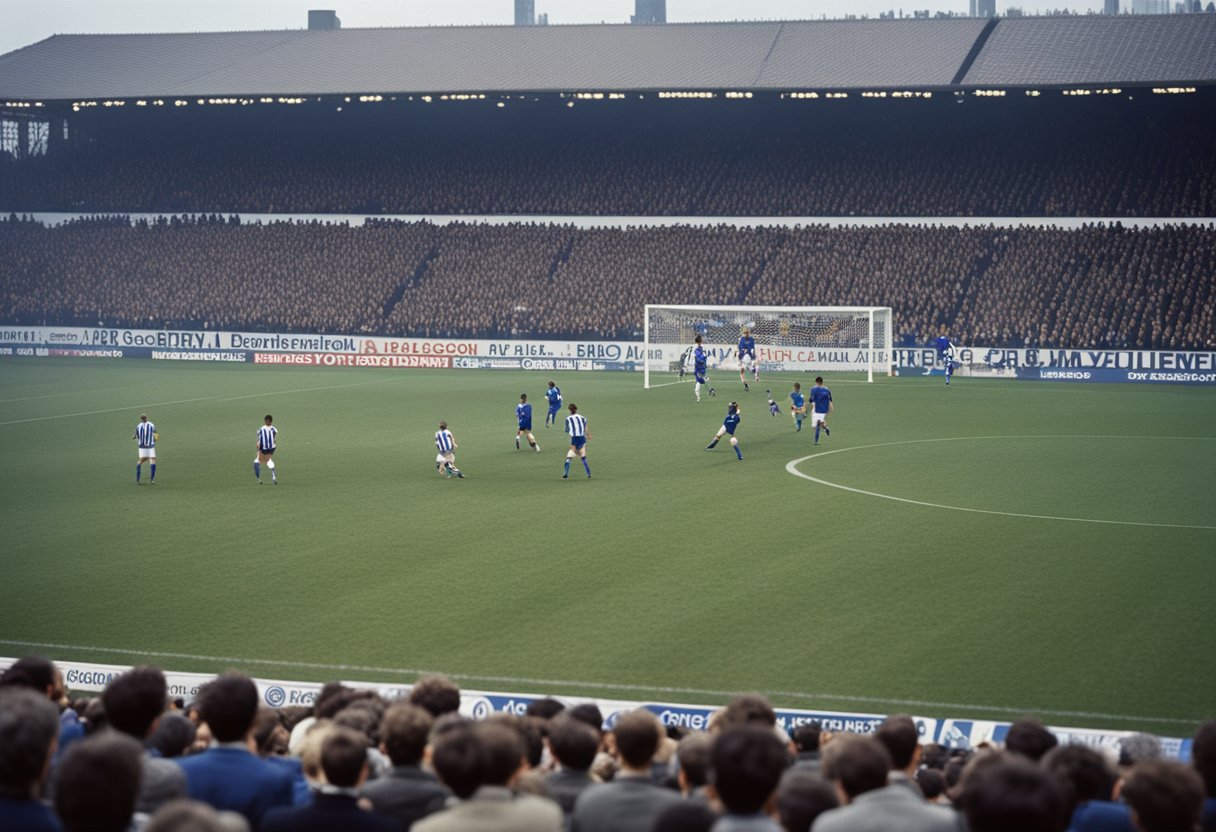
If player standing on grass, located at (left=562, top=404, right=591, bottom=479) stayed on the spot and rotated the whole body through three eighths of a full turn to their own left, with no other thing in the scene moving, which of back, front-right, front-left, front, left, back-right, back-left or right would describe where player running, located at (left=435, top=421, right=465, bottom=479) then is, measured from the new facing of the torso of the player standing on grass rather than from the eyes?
front-right

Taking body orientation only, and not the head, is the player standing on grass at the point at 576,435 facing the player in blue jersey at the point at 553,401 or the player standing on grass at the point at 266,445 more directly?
the player in blue jersey

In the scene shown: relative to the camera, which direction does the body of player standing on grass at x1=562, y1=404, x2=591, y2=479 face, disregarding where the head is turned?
away from the camera
